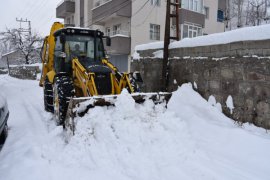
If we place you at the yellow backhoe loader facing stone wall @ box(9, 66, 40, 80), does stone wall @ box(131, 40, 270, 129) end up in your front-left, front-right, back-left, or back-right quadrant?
back-right

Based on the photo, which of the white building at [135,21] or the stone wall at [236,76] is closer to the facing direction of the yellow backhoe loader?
the stone wall

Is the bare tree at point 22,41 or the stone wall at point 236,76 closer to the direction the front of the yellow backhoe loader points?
the stone wall

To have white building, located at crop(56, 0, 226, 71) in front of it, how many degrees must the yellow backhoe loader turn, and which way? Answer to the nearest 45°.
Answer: approximately 135° to its left

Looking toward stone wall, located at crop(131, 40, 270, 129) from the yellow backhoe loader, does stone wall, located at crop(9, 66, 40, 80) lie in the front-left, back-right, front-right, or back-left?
back-left

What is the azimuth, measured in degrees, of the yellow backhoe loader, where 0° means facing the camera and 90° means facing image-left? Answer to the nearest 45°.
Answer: approximately 315°

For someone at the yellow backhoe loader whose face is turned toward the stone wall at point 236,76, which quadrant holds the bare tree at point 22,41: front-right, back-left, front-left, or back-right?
back-left

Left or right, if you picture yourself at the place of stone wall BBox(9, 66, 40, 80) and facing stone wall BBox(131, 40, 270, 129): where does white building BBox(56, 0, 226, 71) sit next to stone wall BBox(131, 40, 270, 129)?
left
